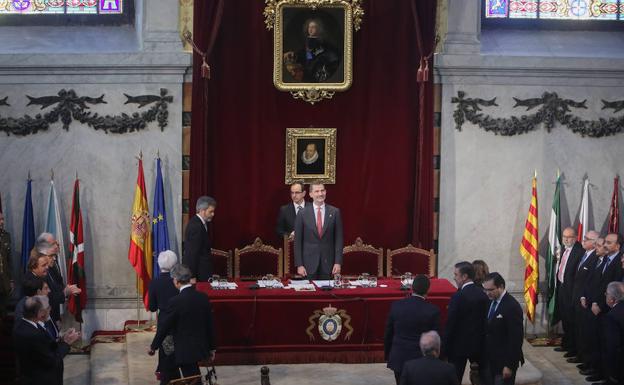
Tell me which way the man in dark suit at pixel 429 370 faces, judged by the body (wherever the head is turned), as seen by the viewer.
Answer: away from the camera

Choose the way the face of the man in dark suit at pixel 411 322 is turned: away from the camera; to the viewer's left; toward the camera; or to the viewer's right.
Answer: away from the camera

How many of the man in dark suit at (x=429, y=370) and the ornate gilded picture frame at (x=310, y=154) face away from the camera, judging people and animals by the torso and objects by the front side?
1

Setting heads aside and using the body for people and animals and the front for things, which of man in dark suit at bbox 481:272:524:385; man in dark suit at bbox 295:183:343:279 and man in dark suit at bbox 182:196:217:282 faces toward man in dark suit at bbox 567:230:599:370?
man in dark suit at bbox 182:196:217:282

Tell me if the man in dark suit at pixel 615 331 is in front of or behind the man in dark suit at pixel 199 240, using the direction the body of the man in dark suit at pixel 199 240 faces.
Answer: in front

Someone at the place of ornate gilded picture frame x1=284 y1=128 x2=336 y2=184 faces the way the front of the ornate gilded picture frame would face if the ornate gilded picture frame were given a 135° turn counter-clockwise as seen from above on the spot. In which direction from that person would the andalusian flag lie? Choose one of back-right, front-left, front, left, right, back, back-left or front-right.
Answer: front-right

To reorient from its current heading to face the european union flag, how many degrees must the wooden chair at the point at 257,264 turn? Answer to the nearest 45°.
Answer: approximately 90° to its right

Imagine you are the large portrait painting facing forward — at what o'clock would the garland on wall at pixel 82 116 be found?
The garland on wall is roughly at 3 o'clock from the large portrait painting.

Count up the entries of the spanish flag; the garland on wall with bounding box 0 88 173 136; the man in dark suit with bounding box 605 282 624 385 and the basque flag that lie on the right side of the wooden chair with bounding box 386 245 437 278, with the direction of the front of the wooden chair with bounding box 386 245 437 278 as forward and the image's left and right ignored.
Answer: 3

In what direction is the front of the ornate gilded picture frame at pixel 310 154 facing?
toward the camera

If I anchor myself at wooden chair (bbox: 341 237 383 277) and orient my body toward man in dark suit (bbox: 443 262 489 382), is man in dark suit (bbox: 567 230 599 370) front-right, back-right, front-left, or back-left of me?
front-left

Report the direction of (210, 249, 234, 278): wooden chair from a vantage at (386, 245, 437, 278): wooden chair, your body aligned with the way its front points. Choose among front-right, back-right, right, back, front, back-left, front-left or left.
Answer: right

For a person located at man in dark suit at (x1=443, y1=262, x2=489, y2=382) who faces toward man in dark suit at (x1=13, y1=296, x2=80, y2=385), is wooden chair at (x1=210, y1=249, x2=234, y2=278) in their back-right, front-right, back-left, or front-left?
front-right

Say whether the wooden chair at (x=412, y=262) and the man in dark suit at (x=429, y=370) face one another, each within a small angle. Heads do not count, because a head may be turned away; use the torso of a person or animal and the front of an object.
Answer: yes

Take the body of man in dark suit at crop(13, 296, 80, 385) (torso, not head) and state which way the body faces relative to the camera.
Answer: to the viewer's right

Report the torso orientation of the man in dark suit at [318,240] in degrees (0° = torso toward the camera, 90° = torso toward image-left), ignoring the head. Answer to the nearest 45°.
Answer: approximately 0°

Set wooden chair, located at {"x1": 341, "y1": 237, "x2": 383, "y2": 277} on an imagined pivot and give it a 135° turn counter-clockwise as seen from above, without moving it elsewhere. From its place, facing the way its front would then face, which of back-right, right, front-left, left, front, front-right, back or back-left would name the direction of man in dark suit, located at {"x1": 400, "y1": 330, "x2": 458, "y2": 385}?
back-right
